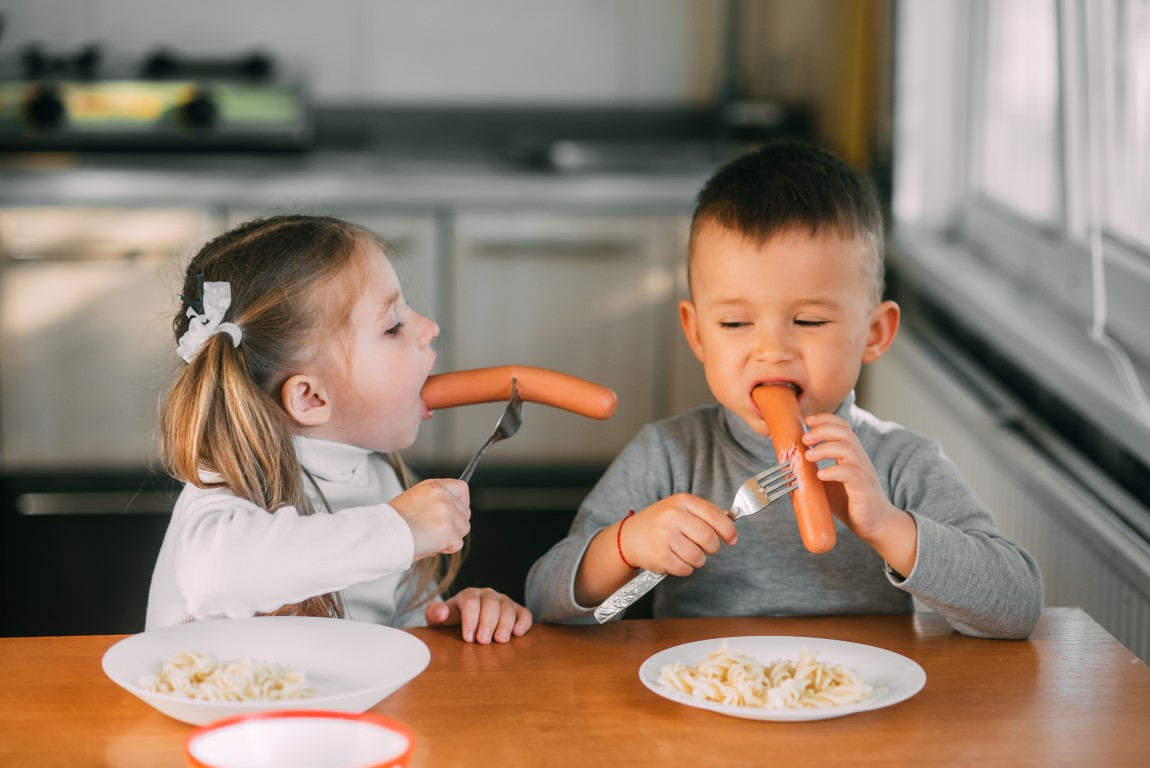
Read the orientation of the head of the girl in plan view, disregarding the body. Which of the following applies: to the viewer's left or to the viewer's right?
to the viewer's right

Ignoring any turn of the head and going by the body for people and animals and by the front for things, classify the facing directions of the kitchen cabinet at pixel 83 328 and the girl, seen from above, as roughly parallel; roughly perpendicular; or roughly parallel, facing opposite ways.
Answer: roughly perpendicular

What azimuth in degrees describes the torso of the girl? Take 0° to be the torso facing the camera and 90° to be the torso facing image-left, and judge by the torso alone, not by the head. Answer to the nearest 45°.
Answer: approximately 270°

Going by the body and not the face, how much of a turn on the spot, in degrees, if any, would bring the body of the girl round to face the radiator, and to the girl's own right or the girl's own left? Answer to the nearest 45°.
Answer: approximately 45° to the girl's own left

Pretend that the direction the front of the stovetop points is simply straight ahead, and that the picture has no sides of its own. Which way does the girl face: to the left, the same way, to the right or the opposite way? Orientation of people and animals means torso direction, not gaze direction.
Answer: to the left
